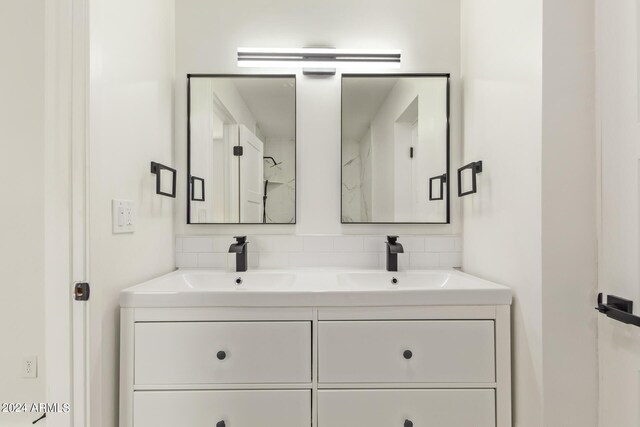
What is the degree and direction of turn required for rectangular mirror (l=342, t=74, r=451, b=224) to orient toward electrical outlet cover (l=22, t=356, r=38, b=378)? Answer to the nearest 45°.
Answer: approximately 90° to its right

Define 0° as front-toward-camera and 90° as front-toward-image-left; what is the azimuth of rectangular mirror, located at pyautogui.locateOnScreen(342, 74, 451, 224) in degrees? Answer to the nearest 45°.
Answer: approximately 0°

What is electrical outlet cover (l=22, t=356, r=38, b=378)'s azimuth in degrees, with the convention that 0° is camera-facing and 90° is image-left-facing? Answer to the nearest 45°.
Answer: approximately 0°
